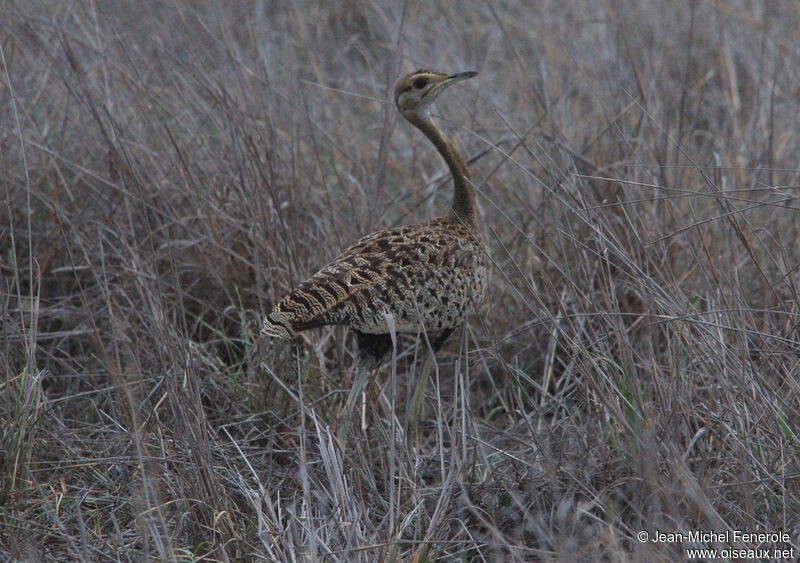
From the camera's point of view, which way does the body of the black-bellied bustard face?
to the viewer's right
